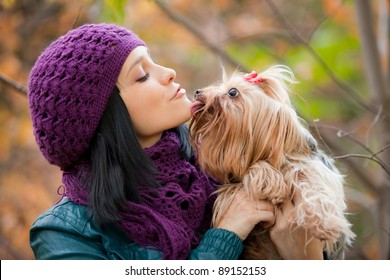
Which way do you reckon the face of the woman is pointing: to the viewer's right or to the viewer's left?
to the viewer's right

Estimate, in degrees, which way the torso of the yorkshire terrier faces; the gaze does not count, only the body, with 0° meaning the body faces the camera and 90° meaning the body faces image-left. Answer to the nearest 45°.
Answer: approximately 90°
